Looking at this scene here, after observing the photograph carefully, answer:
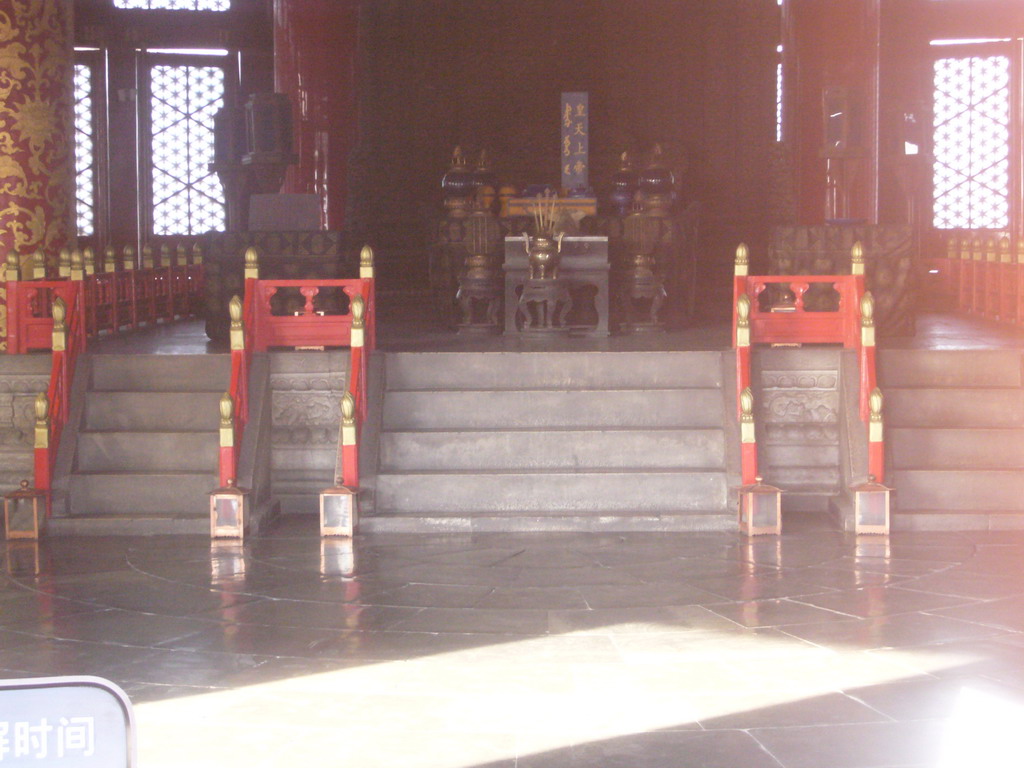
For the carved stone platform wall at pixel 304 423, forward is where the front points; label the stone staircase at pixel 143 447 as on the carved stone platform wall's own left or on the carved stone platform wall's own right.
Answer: on the carved stone platform wall's own right

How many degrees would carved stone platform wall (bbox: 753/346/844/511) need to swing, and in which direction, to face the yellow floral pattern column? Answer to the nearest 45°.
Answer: approximately 90° to its right

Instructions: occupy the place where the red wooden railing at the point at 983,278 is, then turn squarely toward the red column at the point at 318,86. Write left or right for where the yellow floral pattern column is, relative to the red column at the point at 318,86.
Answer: left

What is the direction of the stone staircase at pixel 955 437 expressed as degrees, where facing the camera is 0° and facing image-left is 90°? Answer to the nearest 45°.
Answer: approximately 0°

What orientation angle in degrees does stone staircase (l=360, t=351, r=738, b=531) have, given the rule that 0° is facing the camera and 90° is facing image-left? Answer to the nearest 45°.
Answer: approximately 0°

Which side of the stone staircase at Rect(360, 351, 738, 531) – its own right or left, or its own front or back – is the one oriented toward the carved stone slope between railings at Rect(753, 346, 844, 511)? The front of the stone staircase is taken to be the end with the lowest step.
left

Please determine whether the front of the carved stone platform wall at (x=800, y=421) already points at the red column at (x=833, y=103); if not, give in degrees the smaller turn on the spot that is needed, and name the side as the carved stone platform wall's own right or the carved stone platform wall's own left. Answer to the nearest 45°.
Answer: approximately 180°

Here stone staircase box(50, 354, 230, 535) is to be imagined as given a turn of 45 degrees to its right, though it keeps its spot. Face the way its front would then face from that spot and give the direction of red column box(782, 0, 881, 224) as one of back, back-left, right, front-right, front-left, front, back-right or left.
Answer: back

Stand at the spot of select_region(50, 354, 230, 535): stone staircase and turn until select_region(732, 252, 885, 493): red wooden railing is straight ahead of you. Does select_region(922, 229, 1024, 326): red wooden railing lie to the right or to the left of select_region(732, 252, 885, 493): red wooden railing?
left
